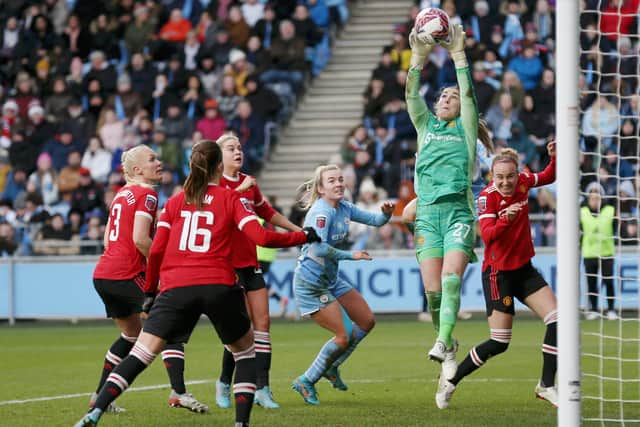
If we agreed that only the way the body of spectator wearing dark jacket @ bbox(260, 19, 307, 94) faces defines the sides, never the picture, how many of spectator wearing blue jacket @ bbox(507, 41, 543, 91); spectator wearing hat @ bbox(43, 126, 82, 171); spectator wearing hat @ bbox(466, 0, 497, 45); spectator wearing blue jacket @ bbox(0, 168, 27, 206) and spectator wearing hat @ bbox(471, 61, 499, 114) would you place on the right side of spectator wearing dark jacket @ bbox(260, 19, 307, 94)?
2

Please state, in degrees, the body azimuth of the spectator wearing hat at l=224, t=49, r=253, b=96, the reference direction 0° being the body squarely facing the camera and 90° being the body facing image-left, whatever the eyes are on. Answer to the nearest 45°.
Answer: approximately 0°

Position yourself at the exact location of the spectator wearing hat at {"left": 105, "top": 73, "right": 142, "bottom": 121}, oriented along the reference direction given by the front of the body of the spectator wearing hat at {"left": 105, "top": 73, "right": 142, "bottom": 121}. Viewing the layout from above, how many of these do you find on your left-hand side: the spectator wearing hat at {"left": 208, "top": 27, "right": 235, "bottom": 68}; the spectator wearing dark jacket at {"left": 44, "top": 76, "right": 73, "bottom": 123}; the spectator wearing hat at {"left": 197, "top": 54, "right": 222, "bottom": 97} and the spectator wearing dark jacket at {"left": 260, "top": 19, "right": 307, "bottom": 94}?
3

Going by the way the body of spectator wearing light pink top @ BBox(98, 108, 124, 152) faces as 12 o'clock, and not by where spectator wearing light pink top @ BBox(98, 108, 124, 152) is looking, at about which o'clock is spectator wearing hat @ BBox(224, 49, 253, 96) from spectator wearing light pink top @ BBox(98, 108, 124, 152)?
spectator wearing hat @ BBox(224, 49, 253, 96) is roughly at 9 o'clock from spectator wearing light pink top @ BBox(98, 108, 124, 152).

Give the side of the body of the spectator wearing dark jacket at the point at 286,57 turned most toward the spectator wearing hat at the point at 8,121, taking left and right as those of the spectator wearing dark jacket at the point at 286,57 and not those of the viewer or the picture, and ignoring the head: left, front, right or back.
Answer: right
